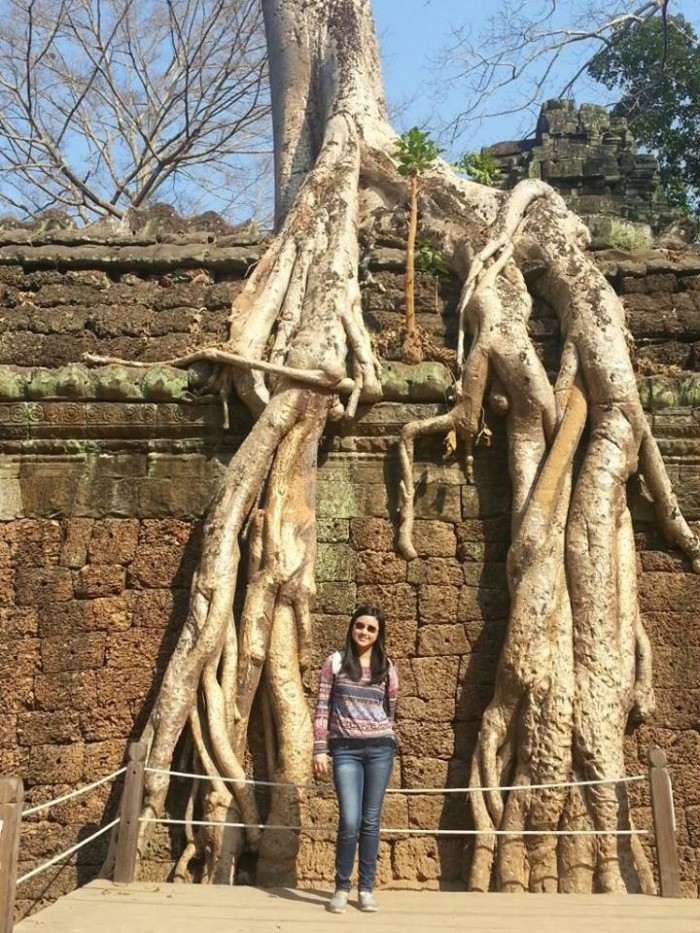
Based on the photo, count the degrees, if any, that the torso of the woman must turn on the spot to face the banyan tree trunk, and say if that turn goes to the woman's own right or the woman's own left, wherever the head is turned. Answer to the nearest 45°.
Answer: approximately 135° to the woman's own left

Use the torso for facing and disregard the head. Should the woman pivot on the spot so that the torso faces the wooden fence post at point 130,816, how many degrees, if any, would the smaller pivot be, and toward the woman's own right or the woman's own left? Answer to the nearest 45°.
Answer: approximately 135° to the woman's own right

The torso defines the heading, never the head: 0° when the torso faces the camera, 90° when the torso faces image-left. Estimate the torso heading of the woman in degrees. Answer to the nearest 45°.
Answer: approximately 0°

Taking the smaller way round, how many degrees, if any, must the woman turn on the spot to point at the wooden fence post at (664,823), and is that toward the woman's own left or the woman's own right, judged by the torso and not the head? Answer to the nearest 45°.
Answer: approximately 90° to the woman's own left
